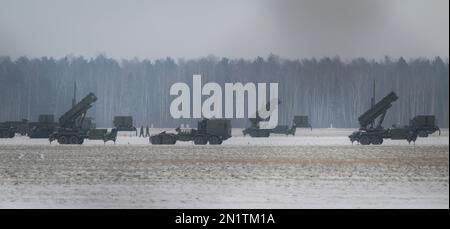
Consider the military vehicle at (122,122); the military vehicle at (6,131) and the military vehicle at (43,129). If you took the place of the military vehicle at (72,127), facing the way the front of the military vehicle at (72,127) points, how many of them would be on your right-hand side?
0

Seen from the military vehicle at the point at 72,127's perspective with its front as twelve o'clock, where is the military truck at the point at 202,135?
The military truck is roughly at 1 o'clock from the military vehicle.

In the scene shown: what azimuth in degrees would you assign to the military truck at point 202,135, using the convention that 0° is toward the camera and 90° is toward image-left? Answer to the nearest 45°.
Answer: approximately 270°

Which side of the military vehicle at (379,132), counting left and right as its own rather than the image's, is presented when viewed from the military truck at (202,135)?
back

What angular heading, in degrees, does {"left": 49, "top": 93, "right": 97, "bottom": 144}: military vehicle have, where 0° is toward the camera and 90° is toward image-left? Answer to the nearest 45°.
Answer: approximately 270°

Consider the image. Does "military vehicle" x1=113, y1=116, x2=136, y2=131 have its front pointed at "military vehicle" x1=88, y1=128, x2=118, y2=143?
no

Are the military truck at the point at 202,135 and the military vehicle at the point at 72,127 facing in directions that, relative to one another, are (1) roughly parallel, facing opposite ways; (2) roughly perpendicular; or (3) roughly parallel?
roughly parallel

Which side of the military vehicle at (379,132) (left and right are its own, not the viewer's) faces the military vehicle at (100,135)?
back

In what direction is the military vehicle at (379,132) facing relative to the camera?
to the viewer's right
